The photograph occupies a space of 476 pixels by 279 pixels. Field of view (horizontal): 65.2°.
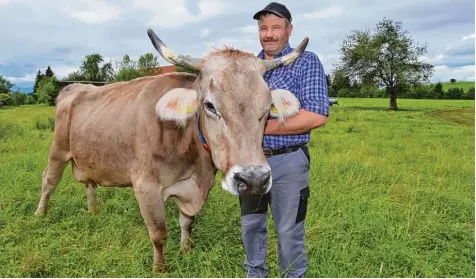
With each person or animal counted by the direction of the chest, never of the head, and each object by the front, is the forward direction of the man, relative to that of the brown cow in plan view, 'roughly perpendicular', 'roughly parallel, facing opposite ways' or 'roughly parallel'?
roughly perpendicular

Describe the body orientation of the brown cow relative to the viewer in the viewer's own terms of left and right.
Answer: facing the viewer and to the right of the viewer

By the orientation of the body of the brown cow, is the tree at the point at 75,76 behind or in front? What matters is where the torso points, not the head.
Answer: behind

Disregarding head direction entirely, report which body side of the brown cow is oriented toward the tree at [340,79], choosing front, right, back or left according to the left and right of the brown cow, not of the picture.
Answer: left

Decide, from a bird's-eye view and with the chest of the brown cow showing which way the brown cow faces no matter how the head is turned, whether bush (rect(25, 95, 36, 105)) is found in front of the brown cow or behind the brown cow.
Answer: behind

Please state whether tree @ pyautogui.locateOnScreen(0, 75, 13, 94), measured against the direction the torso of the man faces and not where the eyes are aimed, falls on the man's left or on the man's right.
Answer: on the man's right

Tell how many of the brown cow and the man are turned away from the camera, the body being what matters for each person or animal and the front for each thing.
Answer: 0

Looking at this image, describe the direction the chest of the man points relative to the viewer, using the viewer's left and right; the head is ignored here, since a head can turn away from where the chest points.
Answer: facing the viewer and to the left of the viewer

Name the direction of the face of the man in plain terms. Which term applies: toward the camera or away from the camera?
toward the camera

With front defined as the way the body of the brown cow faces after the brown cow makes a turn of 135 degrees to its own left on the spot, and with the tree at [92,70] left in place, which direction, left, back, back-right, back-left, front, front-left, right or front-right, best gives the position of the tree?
front
